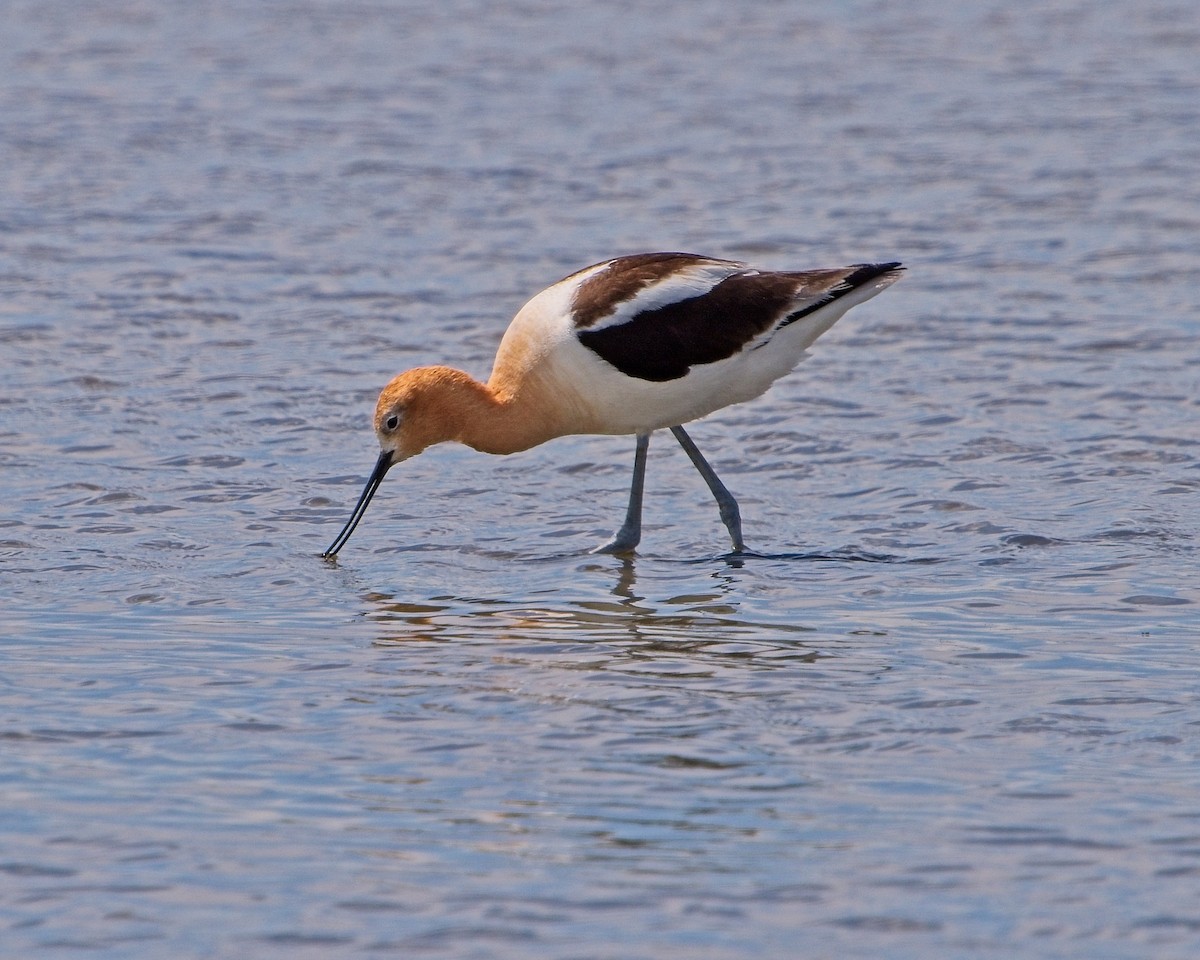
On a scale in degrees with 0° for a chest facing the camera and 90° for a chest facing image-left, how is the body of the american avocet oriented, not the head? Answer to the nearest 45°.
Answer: approximately 90°
